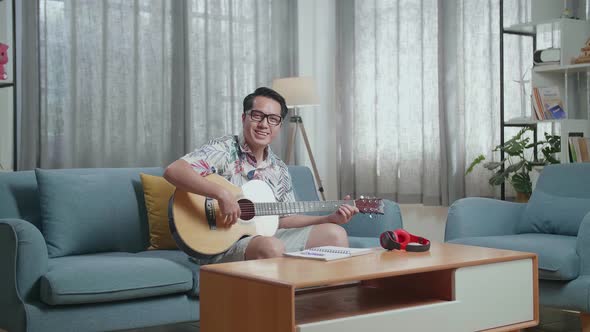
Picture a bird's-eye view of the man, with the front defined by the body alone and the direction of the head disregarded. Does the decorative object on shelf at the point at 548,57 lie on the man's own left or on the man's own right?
on the man's own left

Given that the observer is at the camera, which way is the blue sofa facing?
facing the viewer and to the right of the viewer

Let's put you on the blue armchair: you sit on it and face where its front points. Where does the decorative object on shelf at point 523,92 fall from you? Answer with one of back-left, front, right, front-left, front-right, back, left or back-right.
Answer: back-right

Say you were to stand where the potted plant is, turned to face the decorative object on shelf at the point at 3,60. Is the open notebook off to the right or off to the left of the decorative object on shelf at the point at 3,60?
left

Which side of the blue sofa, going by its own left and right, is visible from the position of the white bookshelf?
left

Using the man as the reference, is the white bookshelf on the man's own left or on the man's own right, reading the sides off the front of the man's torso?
on the man's own left

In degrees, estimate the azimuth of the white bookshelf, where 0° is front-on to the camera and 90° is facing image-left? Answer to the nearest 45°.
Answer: approximately 45°

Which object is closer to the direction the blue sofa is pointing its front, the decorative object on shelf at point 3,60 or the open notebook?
the open notebook

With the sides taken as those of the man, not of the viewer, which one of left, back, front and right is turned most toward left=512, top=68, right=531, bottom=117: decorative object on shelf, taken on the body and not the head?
left

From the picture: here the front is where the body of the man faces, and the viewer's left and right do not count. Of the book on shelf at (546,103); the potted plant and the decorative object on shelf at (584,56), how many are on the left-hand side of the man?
3
